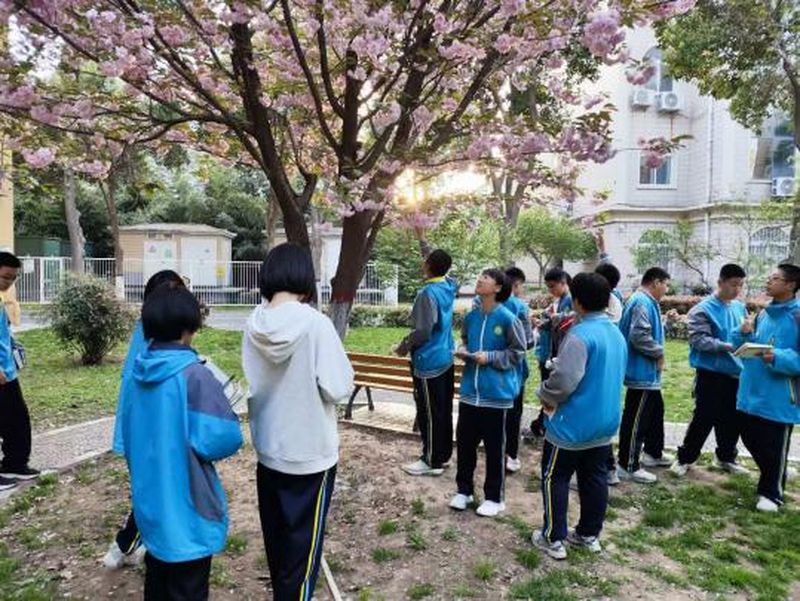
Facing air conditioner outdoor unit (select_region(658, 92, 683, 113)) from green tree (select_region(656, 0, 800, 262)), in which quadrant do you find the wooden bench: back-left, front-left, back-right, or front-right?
back-left

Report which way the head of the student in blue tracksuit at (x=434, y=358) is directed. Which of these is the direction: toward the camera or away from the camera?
away from the camera

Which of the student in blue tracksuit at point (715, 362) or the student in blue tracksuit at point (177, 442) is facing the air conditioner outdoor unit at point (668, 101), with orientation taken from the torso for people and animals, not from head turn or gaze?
the student in blue tracksuit at point (177, 442)
